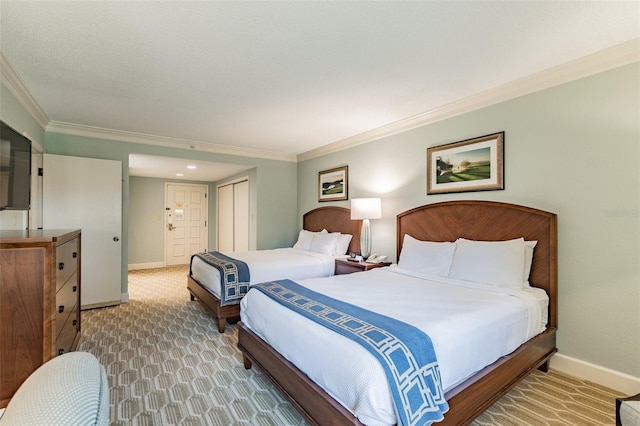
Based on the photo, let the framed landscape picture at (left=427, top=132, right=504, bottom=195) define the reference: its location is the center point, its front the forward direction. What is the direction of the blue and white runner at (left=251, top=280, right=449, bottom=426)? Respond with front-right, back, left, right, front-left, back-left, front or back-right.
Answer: front-left

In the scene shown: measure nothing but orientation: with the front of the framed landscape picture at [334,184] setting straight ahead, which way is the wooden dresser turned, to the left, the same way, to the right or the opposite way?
the opposite way

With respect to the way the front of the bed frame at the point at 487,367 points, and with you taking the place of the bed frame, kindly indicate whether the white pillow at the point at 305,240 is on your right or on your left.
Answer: on your right

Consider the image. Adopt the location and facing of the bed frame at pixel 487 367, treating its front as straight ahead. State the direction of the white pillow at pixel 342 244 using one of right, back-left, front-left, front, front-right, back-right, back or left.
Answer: right

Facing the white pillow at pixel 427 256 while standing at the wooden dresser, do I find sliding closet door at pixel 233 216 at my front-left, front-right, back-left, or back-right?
front-left

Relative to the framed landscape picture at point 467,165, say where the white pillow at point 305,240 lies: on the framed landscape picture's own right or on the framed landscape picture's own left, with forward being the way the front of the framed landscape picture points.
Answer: on the framed landscape picture's own right

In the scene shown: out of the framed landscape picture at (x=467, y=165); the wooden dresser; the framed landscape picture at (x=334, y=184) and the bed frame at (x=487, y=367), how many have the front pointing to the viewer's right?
1

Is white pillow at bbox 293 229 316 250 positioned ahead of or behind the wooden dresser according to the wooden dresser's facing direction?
ahead

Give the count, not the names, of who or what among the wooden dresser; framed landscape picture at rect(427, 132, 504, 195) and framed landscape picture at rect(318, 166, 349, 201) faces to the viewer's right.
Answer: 1

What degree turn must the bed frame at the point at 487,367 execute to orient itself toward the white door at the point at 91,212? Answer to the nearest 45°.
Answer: approximately 45° to its right

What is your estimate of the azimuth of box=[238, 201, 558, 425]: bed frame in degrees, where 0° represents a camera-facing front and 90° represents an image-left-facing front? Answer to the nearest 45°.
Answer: approximately 45°

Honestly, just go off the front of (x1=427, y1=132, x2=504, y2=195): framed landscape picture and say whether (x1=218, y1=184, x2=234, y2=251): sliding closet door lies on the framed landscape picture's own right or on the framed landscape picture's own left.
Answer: on the framed landscape picture's own right

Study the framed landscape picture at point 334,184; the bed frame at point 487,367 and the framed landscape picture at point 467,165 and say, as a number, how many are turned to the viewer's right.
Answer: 0

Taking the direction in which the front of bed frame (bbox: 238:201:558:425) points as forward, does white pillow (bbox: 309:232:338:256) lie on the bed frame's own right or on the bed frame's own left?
on the bed frame's own right

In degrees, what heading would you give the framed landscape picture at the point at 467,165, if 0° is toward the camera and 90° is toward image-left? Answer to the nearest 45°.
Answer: approximately 45°
